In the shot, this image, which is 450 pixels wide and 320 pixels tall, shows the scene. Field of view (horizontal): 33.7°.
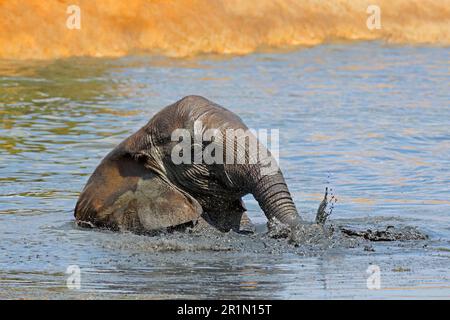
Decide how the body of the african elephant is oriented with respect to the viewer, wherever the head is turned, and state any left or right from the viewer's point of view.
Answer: facing to the right of the viewer
